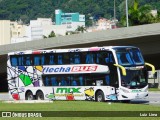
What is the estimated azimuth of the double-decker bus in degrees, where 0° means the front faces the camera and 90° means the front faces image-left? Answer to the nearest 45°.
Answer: approximately 315°
